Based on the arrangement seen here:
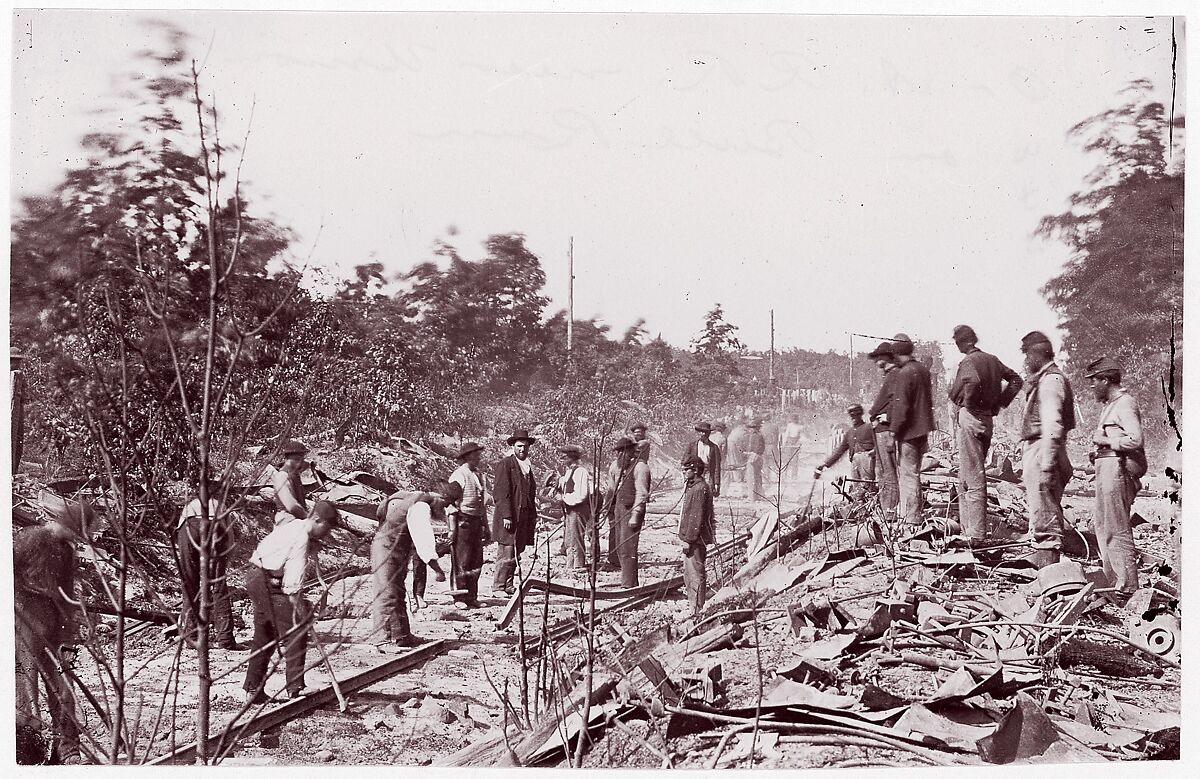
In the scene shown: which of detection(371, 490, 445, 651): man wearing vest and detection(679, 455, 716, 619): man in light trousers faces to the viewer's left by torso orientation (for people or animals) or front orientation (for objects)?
the man in light trousers

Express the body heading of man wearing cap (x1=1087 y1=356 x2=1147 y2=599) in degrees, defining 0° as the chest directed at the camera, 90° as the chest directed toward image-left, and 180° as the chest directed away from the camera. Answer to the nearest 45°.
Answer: approximately 90°

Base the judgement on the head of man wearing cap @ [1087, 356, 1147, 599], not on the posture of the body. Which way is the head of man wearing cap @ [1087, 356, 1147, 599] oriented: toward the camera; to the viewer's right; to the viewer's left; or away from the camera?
to the viewer's left

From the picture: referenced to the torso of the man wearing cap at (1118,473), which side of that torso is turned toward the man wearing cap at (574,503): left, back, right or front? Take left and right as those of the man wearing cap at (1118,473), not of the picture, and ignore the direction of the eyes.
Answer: front

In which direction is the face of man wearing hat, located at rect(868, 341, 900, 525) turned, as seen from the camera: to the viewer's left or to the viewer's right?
to the viewer's left

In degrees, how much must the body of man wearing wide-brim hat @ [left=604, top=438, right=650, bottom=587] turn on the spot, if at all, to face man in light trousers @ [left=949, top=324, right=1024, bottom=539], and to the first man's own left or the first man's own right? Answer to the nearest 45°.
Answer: approximately 135° to the first man's own left

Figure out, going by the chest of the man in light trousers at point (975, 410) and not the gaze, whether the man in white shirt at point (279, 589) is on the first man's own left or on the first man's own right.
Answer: on the first man's own left

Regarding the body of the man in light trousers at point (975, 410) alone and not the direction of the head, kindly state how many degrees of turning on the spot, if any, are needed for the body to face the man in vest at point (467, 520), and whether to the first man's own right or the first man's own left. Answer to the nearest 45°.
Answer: approximately 45° to the first man's own left
